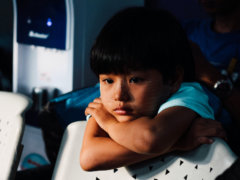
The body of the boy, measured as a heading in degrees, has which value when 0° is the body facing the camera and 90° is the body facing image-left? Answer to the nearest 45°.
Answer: approximately 45°

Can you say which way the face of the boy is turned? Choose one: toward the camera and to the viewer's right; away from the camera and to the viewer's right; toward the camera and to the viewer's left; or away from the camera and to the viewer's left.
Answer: toward the camera and to the viewer's left
